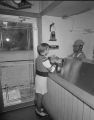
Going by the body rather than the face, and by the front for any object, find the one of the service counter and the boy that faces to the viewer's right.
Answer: the boy

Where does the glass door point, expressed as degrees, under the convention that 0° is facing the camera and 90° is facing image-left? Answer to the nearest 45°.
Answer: approximately 315°

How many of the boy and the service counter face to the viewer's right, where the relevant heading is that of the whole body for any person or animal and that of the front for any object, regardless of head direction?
1

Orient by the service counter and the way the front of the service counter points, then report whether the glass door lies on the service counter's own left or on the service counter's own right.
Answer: on the service counter's own right

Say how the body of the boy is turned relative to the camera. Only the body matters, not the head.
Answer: to the viewer's right

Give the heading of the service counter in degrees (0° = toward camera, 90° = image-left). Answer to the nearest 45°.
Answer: approximately 45°
